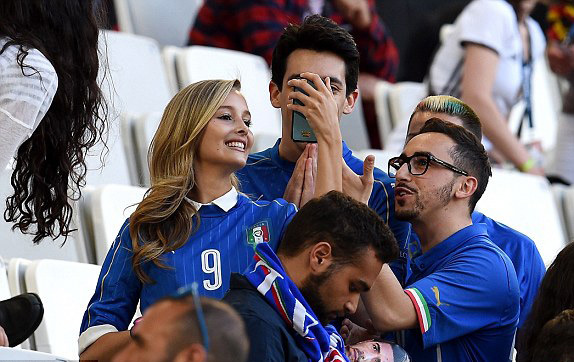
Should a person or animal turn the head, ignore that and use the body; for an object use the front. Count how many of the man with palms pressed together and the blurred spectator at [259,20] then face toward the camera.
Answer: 2

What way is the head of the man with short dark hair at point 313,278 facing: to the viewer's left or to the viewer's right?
to the viewer's right

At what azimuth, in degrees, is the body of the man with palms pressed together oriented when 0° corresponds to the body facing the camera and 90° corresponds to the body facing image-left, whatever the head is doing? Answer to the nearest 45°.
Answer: approximately 0°

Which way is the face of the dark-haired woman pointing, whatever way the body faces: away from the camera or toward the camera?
away from the camera

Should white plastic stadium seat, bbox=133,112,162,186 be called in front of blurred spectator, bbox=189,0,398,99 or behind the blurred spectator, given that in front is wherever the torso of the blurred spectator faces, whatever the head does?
in front
